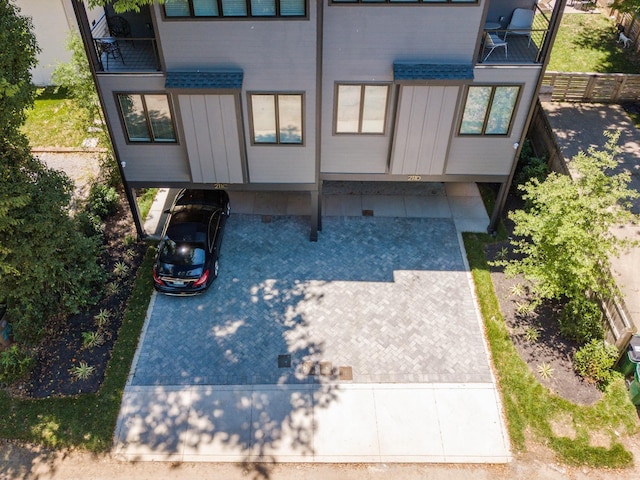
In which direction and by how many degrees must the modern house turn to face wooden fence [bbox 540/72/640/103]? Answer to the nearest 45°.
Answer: approximately 135° to its left

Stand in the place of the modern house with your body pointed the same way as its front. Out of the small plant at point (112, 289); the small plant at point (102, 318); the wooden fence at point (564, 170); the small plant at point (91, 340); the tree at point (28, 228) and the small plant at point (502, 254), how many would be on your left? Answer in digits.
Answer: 2

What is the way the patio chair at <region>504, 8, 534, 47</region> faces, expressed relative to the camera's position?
facing the viewer and to the left of the viewer

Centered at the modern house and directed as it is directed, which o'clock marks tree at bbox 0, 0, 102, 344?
The tree is roughly at 2 o'clock from the modern house.

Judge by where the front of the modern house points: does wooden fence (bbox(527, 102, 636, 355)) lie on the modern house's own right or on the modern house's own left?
on the modern house's own left

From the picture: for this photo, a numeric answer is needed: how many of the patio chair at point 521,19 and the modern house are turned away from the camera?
0
